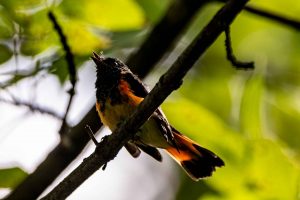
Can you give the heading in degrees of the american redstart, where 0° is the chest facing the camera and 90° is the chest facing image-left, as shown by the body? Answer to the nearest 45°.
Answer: approximately 90°

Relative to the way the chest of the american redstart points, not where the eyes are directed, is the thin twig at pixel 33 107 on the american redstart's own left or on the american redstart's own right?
on the american redstart's own right

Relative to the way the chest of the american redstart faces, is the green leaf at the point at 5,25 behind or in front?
in front
